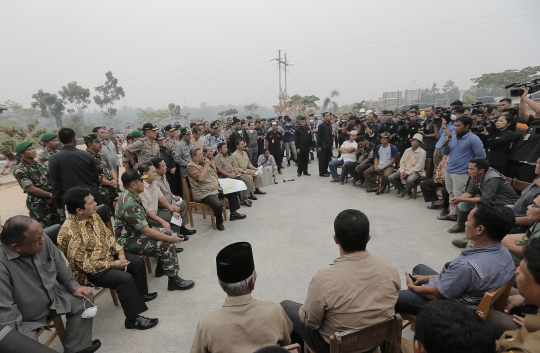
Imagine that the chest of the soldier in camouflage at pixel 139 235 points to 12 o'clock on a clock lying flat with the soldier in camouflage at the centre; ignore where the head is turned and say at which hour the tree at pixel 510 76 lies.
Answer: The tree is roughly at 11 o'clock from the soldier in camouflage.

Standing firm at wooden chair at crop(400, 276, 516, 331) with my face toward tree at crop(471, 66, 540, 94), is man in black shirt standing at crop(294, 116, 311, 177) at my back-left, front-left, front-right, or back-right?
front-left

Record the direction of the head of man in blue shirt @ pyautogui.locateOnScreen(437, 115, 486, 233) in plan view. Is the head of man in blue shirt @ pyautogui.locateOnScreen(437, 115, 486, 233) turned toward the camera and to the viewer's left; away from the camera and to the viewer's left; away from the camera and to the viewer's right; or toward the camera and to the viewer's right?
toward the camera and to the viewer's left

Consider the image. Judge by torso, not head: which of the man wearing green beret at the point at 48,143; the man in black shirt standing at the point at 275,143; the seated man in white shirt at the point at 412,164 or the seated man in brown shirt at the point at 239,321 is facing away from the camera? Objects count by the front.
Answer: the seated man in brown shirt

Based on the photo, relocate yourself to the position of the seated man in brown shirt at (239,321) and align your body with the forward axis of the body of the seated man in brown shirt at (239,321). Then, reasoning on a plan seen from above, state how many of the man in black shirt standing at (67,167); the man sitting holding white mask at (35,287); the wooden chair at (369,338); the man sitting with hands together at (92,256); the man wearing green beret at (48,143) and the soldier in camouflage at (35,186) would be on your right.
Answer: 1

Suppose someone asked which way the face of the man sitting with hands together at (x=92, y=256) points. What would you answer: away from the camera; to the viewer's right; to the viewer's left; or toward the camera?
to the viewer's right

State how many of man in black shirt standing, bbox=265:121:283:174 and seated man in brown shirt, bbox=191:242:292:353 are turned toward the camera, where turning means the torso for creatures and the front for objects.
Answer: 1

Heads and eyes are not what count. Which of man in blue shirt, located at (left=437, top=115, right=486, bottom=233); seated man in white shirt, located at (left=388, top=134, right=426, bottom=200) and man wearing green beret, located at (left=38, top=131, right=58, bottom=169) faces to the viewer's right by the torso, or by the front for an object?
the man wearing green beret

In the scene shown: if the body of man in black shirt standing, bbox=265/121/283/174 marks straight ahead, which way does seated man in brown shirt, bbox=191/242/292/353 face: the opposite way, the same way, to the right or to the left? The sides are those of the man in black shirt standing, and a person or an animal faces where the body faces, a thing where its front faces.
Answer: the opposite way

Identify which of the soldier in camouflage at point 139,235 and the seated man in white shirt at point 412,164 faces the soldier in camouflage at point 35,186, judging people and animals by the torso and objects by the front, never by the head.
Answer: the seated man in white shirt

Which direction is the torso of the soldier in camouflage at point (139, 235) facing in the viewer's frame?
to the viewer's right

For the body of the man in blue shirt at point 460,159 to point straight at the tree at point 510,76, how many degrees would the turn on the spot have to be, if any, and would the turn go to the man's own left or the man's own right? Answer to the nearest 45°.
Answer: approximately 135° to the man's own right

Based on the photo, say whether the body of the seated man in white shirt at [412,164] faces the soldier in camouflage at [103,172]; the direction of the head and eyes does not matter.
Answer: yes

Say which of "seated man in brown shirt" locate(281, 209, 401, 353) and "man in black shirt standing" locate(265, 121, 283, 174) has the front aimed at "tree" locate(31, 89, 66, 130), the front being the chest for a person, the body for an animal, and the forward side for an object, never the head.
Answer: the seated man in brown shirt

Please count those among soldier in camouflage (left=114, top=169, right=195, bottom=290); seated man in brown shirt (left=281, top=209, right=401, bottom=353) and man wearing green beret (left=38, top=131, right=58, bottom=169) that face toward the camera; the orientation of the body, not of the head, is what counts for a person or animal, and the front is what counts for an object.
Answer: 0

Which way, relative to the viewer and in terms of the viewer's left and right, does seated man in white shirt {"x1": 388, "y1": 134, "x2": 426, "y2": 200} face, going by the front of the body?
facing the viewer and to the left of the viewer

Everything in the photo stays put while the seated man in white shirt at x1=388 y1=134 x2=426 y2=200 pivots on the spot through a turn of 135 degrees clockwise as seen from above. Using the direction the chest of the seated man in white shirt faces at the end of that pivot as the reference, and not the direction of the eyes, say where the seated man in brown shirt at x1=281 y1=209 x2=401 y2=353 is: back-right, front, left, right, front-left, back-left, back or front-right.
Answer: back
